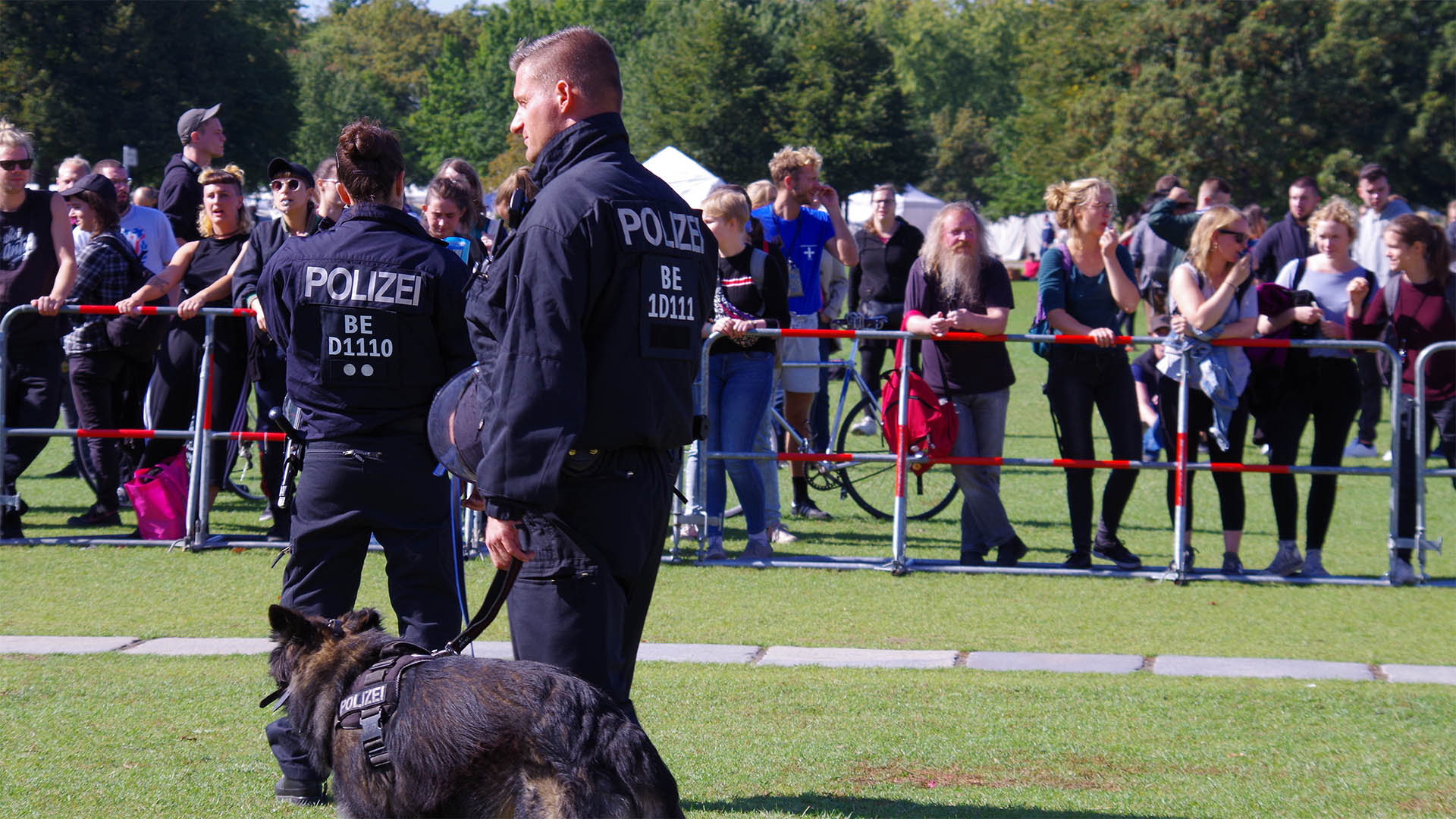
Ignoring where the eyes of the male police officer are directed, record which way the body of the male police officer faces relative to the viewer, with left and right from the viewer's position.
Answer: facing away from the viewer and to the left of the viewer

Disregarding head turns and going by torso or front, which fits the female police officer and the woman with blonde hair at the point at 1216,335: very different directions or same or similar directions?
very different directions

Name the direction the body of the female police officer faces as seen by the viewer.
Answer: away from the camera

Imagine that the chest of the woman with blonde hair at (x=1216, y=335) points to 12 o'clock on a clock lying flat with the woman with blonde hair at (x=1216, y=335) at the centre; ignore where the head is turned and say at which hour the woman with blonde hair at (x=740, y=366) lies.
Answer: the woman with blonde hair at (x=740, y=366) is roughly at 4 o'clock from the woman with blonde hair at (x=1216, y=335).

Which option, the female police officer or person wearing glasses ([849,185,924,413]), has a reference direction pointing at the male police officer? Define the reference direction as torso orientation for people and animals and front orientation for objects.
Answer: the person wearing glasses

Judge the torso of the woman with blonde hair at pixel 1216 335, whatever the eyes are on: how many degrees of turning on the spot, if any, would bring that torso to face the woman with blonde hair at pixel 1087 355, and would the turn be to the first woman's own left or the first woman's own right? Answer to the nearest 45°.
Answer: approximately 135° to the first woman's own right

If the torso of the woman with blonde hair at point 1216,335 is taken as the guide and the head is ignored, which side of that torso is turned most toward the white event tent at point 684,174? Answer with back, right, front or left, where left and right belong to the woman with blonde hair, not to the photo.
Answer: back

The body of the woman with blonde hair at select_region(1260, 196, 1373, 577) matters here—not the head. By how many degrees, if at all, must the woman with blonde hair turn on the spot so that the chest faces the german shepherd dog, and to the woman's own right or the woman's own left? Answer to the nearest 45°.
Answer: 0° — they already face it

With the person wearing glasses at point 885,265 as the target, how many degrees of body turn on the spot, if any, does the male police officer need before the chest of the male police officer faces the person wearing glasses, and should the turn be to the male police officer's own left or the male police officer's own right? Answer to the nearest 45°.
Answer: approximately 45° to the male police officer's own right

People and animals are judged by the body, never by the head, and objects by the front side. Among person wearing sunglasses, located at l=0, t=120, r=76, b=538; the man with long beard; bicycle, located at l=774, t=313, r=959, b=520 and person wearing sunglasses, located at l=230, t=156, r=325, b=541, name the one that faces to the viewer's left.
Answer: the bicycle
